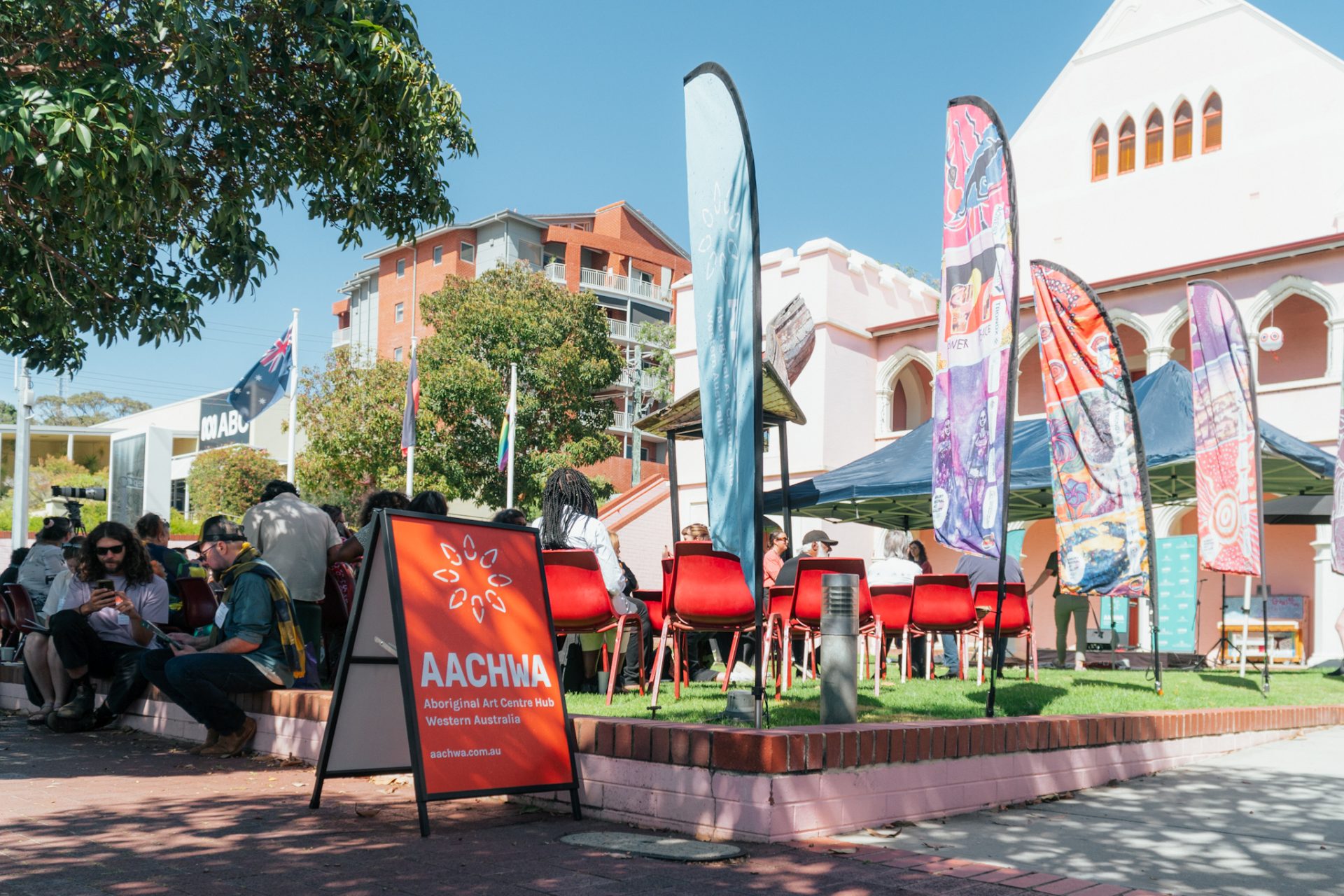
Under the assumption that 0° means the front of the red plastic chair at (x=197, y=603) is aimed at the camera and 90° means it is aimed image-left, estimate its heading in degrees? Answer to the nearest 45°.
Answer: approximately 225°

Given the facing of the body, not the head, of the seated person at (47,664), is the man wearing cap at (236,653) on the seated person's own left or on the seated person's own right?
on the seated person's own left

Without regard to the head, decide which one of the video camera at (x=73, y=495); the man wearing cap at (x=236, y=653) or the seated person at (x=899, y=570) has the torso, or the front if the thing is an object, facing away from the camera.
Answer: the seated person

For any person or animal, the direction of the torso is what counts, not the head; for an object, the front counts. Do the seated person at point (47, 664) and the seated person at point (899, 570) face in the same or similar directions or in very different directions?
very different directions

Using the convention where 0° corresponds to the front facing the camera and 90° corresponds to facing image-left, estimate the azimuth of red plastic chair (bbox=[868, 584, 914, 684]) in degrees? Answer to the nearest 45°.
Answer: approximately 180°

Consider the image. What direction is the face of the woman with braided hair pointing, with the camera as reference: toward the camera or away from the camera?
away from the camera

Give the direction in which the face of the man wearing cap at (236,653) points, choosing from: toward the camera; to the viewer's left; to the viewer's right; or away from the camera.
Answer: to the viewer's left

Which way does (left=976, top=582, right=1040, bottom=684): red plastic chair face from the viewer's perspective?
away from the camera

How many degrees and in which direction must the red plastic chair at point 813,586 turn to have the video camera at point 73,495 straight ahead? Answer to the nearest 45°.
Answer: approximately 45° to its left

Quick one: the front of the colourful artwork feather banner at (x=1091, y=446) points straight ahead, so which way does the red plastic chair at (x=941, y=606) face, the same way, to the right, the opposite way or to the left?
the opposite way

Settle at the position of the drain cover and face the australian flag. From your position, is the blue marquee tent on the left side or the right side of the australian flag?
right

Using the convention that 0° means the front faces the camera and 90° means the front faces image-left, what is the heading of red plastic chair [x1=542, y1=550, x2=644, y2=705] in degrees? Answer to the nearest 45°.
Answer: approximately 225°

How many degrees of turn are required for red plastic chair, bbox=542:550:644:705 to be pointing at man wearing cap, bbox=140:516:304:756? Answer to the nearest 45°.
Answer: approximately 135° to its left
